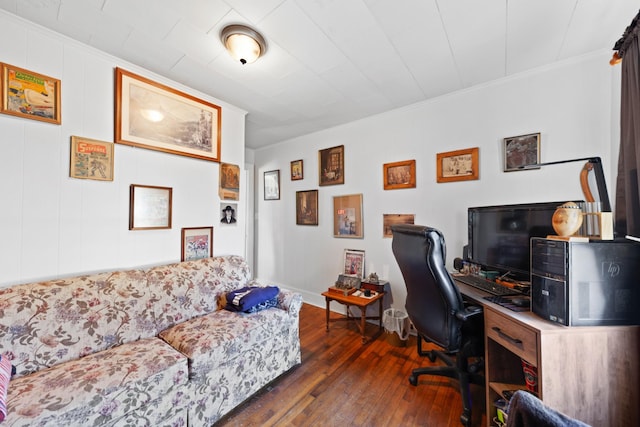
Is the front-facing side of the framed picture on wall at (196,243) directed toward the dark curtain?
yes

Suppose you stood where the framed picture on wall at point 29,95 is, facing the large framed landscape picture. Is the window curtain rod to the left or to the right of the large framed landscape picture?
right

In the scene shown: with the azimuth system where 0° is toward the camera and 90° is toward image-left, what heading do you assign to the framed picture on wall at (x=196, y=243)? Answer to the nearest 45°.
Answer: approximately 315°

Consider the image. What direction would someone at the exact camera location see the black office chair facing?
facing away from the viewer and to the right of the viewer

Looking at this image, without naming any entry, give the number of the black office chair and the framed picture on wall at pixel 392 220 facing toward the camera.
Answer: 1

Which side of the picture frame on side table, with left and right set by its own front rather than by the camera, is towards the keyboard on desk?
left

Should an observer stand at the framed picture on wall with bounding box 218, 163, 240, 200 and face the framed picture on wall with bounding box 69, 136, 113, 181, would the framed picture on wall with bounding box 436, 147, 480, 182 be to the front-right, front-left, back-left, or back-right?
back-left

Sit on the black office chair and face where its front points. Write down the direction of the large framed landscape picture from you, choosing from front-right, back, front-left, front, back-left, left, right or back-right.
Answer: back-left

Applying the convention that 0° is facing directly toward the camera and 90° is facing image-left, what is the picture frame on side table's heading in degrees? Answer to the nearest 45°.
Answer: approximately 45°

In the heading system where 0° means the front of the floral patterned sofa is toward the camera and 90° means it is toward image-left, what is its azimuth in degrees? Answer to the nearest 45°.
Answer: approximately 315°

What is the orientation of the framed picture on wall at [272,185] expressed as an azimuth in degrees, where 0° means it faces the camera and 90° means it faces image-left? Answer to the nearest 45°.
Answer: approximately 45°

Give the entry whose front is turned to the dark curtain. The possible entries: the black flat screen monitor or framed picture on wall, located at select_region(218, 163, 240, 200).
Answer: the framed picture on wall

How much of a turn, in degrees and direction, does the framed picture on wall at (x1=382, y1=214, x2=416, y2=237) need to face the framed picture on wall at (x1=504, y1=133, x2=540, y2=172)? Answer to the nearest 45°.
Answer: approximately 90° to its left
